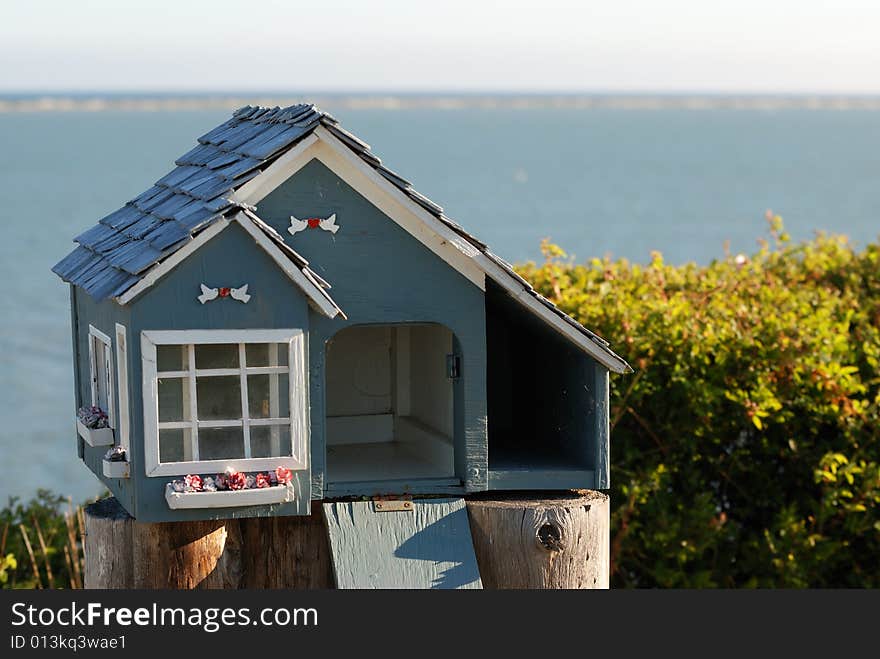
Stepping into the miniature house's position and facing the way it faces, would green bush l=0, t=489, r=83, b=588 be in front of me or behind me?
behind

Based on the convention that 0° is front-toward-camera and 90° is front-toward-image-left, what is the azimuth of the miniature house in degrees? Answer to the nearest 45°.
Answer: approximately 0°
